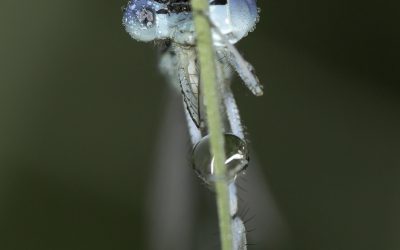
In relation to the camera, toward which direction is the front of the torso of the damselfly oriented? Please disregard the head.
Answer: toward the camera
